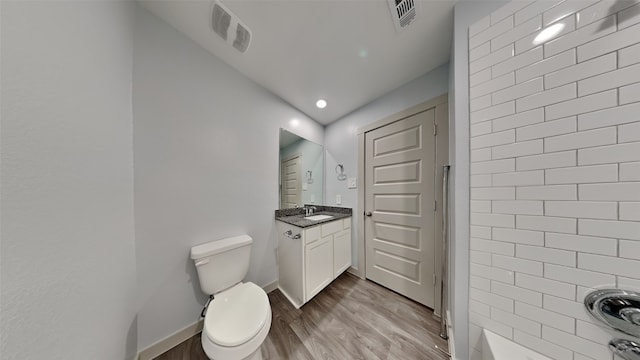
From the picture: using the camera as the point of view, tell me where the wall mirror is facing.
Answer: facing the viewer and to the right of the viewer

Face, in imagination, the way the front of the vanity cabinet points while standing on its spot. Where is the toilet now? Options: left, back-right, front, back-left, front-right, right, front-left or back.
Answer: right

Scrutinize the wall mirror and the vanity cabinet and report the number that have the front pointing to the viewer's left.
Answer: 0

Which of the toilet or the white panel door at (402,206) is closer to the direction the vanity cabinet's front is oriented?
the white panel door

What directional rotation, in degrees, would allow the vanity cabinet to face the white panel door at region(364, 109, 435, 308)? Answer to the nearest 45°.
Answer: approximately 45° to its left

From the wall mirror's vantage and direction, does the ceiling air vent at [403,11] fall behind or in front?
in front

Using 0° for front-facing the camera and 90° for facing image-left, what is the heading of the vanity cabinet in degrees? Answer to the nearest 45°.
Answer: approximately 315°
